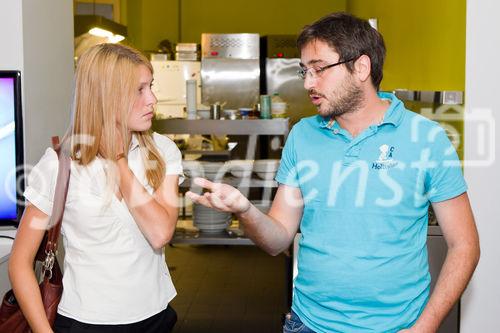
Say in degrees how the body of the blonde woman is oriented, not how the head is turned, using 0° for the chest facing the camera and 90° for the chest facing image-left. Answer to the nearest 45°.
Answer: approximately 315°

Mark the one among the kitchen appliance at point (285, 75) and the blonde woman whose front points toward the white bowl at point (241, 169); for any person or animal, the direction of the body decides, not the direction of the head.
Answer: the kitchen appliance

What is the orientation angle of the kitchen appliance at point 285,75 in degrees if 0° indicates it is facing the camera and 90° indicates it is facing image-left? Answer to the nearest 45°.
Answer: approximately 0°

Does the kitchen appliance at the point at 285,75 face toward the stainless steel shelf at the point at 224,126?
yes

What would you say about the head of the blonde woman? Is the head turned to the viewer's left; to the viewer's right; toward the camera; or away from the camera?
to the viewer's right

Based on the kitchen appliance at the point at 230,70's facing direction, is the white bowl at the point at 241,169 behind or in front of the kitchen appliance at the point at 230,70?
in front

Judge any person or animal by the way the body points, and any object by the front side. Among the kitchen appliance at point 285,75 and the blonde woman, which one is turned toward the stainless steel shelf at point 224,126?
the kitchen appliance

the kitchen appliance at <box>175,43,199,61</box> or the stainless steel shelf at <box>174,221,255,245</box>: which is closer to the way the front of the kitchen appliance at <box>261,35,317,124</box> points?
the stainless steel shelf

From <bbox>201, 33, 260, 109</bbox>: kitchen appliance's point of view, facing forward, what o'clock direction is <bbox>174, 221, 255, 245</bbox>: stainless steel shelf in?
The stainless steel shelf is roughly at 12 o'clock from the kitchen appliance.

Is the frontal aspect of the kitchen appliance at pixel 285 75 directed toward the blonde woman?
yes

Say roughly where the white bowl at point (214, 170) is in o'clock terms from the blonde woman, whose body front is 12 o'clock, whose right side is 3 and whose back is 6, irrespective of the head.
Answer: The white bowl is roughly at 8 o'clock from the blonde woman.

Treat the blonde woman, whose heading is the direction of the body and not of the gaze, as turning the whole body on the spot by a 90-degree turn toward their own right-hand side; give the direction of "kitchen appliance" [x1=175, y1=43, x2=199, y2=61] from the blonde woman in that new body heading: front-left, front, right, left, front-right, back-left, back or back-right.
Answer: back-right
